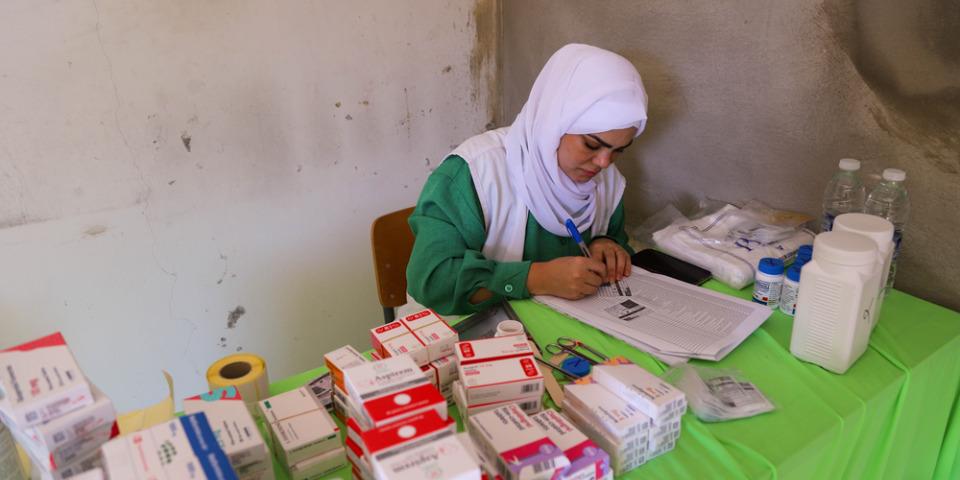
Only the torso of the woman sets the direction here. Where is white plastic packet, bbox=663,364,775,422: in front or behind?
in front

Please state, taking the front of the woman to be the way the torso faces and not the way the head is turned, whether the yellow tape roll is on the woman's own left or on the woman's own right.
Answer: on the woman's own right

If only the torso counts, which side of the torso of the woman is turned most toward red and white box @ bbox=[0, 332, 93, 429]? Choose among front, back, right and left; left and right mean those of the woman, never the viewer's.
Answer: right

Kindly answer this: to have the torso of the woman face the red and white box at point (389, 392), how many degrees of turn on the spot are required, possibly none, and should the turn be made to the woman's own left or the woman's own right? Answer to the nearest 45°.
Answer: approximately 45° to the woman's own right

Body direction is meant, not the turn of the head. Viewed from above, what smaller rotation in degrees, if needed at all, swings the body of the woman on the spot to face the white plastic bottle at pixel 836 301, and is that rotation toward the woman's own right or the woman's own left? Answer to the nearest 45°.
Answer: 0° — they already face it

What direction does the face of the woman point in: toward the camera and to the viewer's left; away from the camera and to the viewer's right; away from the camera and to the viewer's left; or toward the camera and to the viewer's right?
toward the camera and to the viewer's right

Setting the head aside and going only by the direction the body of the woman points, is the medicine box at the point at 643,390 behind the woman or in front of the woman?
in front

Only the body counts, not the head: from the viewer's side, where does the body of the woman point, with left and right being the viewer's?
facing the viewer and to the right of the viewer

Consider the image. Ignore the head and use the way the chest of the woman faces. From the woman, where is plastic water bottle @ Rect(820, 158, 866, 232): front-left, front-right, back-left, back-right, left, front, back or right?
front-left

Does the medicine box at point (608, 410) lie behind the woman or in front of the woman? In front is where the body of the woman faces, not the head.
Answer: in front
